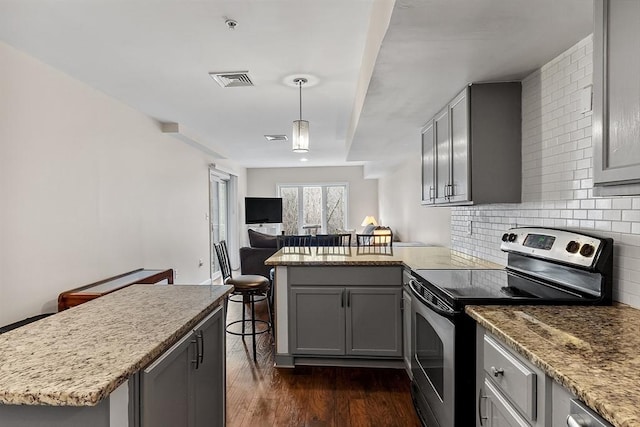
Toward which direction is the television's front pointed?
toward the camera

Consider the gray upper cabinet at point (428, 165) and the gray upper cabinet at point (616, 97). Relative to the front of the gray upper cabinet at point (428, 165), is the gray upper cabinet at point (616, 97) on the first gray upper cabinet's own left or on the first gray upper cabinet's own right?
on the first gray upper cabinet's own left

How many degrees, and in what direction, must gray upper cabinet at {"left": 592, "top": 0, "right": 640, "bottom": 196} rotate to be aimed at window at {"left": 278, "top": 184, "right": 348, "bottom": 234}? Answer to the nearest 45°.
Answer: approximately 90° to its right

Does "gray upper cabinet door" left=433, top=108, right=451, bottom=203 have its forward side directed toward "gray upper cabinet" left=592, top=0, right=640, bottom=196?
no

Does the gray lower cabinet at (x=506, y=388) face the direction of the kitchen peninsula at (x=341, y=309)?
no

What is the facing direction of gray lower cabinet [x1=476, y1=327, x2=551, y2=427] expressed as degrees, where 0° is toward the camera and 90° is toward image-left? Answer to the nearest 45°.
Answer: approximately 45°

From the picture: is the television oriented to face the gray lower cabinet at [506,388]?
yes

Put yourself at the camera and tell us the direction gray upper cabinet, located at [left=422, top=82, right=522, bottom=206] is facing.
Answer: facing to the left of the viewer

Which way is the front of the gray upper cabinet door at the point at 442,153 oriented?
to the viewer's left

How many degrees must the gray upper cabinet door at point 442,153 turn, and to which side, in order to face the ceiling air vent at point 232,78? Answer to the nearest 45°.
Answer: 0° — it already faces it

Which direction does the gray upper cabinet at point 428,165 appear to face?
to the viewer's left

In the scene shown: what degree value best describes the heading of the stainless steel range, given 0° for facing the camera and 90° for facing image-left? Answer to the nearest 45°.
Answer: approximately 45°

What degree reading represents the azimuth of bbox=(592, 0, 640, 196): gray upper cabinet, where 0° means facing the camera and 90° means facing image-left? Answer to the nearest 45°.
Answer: approximately 45°

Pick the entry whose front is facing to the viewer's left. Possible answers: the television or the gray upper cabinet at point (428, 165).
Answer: the gray upper cabinet
